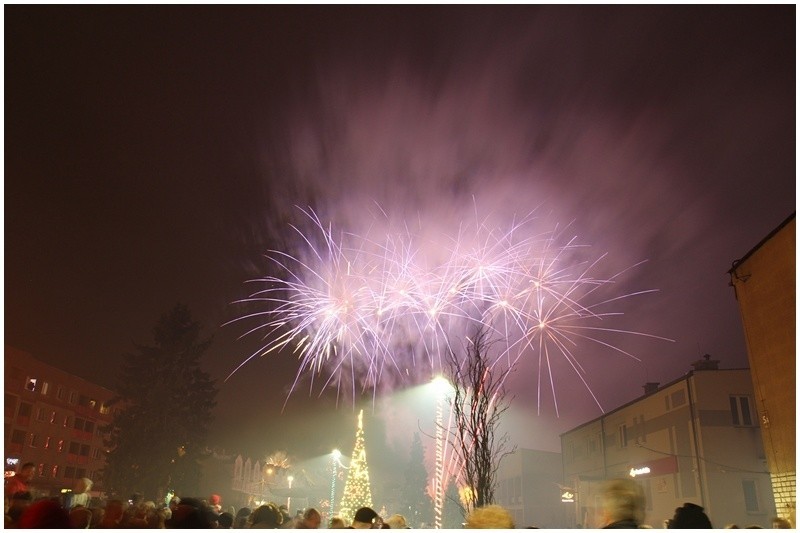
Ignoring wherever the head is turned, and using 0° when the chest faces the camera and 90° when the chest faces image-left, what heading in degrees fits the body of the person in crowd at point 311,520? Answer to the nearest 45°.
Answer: approximately 180°

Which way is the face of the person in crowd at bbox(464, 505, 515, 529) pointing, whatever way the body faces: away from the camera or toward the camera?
away from the camera

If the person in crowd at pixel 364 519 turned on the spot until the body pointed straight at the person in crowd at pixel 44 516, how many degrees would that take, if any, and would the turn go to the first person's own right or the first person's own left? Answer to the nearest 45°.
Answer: approximately 135° to the first person's own left

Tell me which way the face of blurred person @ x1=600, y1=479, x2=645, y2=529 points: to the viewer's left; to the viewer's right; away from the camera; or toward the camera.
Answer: away from the camera

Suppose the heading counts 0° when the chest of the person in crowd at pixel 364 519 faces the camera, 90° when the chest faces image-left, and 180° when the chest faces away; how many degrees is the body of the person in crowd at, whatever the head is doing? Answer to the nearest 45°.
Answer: approximately 180°

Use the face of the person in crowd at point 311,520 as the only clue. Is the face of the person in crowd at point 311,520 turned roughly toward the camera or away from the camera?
away from the camera

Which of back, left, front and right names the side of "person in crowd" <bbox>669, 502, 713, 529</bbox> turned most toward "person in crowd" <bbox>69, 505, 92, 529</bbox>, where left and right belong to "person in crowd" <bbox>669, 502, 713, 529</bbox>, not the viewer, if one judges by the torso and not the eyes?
left

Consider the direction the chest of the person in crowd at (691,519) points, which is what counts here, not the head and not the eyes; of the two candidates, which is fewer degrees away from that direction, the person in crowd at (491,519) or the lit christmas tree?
the lit christmas tree

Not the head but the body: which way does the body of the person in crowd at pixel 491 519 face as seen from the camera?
away from the camera

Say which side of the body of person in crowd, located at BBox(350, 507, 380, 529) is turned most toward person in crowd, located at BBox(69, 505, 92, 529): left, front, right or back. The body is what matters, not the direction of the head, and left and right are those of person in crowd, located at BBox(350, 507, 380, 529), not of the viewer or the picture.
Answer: left

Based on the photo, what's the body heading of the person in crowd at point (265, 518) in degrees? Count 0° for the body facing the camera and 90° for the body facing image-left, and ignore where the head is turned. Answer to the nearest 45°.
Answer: approximately 180°
